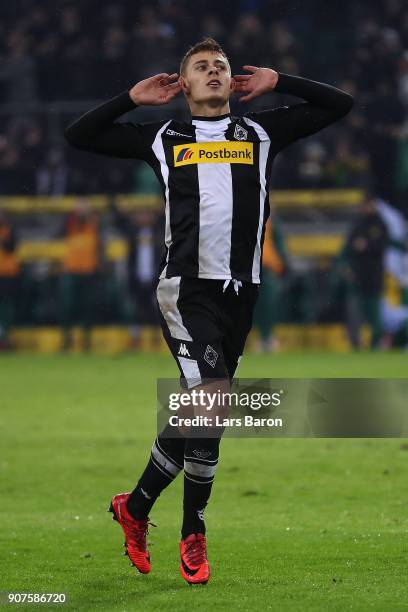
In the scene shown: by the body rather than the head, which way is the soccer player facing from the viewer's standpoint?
toward the camera

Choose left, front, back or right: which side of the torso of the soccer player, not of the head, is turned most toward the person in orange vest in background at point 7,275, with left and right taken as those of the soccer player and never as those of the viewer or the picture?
back

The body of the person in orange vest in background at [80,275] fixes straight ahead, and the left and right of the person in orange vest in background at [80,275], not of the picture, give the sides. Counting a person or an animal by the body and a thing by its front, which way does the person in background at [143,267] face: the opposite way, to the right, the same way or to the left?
the same way

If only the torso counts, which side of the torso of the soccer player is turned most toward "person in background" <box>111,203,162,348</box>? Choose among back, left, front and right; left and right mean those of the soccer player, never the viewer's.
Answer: back

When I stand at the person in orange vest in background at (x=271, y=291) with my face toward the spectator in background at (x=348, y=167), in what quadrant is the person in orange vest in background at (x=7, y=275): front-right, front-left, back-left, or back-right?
back-left
